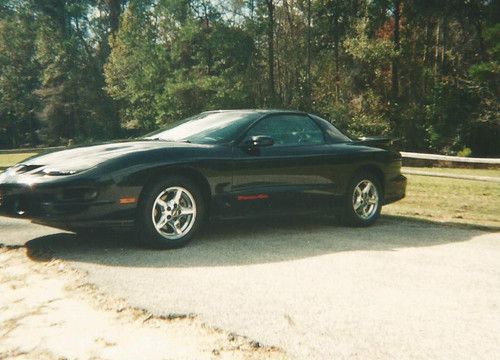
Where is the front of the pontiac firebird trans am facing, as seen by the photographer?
facing the viewer and to the left of the viewer
